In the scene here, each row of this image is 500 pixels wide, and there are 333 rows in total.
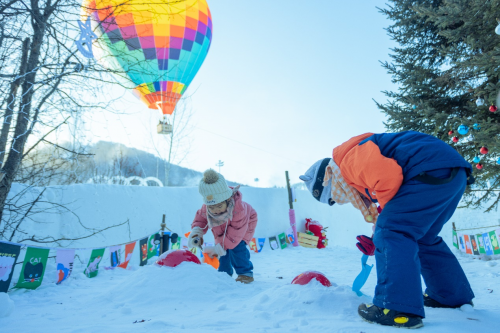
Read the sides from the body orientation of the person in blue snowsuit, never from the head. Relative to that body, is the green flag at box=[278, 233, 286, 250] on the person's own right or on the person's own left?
on the person's own right

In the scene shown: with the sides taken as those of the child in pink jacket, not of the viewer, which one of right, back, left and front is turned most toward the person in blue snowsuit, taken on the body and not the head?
left

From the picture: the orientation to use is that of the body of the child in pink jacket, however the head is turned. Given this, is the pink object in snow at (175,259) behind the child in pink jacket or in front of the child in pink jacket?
in front

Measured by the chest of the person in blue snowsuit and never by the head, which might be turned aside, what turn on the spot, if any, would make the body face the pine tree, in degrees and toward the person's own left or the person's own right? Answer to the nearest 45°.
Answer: approximately 90° to the person's own right

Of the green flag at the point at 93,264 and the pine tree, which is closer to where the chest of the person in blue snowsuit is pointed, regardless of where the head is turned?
the green flag

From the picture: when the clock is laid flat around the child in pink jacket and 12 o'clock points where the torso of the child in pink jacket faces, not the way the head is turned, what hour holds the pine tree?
The pine tree is roughly at 7 o'clock from the child in pink jacket.

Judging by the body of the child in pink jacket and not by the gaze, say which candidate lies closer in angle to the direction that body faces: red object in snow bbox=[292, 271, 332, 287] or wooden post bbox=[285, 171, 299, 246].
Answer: the red object in snow

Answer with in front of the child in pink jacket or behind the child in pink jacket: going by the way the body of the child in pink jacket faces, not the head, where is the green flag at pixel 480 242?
behind

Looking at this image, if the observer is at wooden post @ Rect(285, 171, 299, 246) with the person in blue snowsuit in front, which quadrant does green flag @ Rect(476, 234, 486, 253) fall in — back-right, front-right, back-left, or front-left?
front-left

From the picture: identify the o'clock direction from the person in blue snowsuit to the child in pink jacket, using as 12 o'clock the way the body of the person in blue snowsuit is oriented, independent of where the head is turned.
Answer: The child in pink jacket is roughly at 1 o'clock from the person in blue snowsuit.

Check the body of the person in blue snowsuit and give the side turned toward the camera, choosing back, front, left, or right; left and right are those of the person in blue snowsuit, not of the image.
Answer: left

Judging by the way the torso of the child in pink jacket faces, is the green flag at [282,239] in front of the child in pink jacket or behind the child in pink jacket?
behind

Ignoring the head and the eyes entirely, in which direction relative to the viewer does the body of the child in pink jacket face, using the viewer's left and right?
facing the viewer and to the left of the viewer
